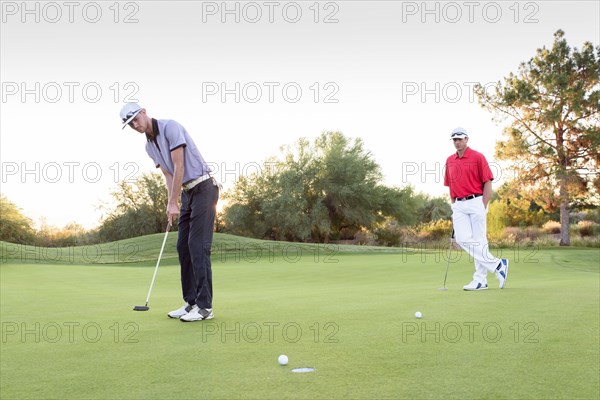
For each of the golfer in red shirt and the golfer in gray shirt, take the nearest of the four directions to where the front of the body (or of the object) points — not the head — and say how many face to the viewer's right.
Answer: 0

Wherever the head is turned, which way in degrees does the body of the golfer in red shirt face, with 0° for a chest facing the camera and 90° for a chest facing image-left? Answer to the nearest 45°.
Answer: approximately 45°

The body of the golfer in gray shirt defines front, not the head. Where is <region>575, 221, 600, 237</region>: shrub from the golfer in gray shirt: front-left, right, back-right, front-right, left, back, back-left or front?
back

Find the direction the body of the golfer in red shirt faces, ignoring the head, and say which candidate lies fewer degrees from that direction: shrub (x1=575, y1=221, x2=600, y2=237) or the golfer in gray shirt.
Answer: the golfer in gray shirt

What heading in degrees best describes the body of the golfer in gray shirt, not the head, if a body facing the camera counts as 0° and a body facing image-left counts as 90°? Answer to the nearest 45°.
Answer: approximately 45°

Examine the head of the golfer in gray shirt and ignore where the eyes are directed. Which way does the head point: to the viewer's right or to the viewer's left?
to the viewer's left

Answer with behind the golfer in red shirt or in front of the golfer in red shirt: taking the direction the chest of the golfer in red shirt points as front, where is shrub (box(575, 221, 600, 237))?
behind

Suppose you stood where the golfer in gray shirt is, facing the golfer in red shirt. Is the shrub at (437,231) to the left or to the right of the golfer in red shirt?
left

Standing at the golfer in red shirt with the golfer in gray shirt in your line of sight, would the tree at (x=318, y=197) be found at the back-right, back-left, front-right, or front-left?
back-right

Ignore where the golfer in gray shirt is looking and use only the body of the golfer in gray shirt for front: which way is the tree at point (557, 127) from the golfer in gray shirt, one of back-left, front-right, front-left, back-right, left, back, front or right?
back

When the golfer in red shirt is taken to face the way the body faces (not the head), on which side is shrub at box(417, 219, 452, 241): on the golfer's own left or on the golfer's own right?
on the golfer's own right

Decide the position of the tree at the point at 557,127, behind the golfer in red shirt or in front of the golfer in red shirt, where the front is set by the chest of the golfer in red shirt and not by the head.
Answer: behind

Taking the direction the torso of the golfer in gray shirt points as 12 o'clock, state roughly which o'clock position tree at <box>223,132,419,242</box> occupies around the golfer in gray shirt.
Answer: The tree is roughly at 5 o'clock from the golfer in gray shirt.

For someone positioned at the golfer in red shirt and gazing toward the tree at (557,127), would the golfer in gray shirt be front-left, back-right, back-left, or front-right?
back-left
